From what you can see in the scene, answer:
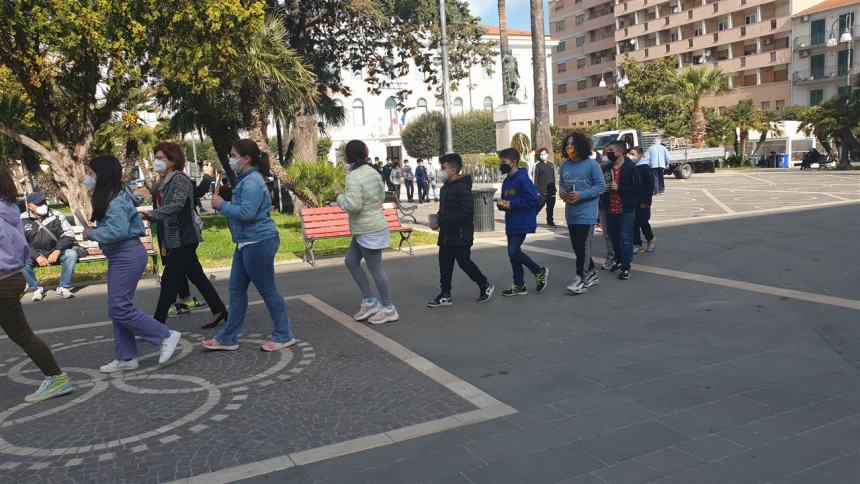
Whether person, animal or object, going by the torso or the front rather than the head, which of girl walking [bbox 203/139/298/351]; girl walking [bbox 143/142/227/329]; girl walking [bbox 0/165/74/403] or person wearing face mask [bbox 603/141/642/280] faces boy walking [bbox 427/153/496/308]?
the person wearing face mask

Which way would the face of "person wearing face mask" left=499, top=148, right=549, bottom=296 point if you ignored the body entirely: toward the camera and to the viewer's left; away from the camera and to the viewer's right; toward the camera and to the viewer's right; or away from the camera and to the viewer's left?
toward the camera and to the viewer's left

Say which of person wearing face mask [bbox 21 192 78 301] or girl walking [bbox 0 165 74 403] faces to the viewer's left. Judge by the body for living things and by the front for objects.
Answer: the girl walking

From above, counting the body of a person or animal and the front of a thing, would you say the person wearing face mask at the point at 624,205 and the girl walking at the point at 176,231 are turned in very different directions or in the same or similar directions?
same or similar directions

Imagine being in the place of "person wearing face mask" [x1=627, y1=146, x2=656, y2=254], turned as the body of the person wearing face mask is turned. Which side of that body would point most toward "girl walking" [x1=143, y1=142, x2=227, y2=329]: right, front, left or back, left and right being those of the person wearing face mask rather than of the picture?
front

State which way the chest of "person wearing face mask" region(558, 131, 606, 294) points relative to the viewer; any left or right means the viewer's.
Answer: facing the viewer and to the left of the viewer

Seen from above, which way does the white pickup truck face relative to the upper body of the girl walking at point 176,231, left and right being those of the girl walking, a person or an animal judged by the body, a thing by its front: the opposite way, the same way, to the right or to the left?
the same way

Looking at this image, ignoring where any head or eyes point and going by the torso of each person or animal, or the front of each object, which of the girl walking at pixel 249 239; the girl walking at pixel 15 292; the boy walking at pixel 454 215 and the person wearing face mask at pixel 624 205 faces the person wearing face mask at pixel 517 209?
the person wearing face mask at pixel 624 205

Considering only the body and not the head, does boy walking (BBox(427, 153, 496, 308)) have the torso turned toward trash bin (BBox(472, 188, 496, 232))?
no

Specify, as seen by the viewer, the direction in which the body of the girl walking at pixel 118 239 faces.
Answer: to the viewer's left

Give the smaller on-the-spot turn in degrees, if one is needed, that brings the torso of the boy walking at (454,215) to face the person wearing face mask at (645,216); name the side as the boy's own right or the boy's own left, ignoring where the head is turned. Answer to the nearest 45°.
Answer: approximately 135° to the boy's own right

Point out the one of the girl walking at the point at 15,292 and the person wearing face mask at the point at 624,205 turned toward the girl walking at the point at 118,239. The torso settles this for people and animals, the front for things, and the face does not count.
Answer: the person wearing face mask

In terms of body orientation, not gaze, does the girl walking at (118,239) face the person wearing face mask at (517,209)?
no

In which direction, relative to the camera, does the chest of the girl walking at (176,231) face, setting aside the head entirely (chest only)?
to the viewer's left

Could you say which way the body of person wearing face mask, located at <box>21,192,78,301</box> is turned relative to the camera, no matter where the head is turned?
toward the camera

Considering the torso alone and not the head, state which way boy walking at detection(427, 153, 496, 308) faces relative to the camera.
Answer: to the viewer's left

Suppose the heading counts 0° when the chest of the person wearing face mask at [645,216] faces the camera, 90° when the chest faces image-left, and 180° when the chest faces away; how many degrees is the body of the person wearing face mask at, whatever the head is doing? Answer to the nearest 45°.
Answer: approximately 45°

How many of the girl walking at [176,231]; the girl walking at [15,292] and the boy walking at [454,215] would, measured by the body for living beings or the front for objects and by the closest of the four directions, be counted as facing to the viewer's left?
3

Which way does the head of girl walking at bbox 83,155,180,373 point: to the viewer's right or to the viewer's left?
to the viewer's left

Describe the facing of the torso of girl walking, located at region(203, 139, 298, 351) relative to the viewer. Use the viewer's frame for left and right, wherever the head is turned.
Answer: facing to the left of the viewer

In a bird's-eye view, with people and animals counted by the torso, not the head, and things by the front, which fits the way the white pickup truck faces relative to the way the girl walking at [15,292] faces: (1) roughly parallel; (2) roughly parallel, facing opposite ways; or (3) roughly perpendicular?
roughly parallel

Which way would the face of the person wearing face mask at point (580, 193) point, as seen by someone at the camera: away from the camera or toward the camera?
toward the camera

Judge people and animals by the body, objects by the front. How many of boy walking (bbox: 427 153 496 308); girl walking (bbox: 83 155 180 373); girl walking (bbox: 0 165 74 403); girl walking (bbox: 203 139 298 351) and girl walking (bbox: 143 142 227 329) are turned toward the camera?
0
